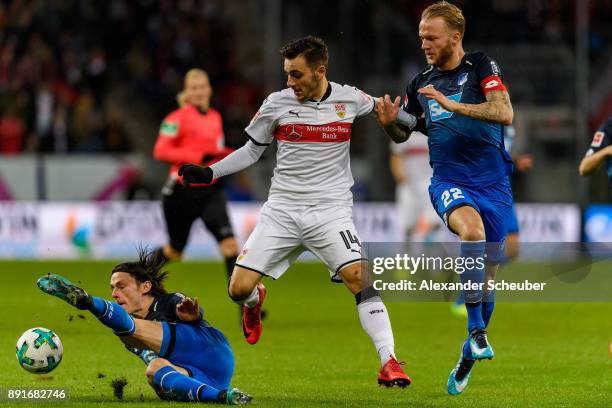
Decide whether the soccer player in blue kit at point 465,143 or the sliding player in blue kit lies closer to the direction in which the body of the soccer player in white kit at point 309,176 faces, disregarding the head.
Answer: the sliding player in blue kit

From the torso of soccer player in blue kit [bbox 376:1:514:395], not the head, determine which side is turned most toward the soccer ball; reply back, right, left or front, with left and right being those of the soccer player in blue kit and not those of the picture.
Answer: front

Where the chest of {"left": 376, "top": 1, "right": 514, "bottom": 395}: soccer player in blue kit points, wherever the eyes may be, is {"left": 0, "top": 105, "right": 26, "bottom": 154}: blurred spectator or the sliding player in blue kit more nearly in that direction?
the sliding player in blue kit

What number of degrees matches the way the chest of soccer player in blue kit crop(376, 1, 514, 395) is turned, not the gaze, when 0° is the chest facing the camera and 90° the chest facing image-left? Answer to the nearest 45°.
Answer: approximately 45°

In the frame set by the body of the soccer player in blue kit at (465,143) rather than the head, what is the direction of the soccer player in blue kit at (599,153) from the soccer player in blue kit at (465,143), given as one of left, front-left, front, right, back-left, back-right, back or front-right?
back

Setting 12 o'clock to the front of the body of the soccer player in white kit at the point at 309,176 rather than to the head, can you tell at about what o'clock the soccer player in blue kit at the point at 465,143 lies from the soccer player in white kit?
The soccer player in blue kit is roughly at 9 o'clock from the soccer player in white kit.

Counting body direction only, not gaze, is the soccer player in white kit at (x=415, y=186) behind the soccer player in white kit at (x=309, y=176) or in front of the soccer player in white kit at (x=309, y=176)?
behind

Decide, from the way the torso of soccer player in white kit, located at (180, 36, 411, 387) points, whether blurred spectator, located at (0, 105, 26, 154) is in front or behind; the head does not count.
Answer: behind

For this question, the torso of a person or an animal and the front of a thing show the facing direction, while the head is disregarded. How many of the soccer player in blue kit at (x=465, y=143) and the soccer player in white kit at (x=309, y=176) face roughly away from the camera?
0

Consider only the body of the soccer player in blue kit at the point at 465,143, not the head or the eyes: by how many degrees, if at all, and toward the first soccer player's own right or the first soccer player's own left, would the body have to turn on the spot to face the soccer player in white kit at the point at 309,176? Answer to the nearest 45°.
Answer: approximately 45° to the first soccer player's own right

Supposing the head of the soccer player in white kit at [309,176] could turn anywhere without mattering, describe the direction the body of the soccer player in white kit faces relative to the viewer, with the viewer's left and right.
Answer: facing the viewer

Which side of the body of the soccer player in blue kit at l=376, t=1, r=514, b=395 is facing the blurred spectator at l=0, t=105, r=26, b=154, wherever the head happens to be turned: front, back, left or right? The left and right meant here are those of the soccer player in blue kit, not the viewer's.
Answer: right

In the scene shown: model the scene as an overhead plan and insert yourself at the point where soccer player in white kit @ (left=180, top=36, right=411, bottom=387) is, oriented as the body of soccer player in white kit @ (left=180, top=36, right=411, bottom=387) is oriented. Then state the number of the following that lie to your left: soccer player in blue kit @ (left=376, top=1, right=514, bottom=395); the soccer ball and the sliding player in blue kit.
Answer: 1
